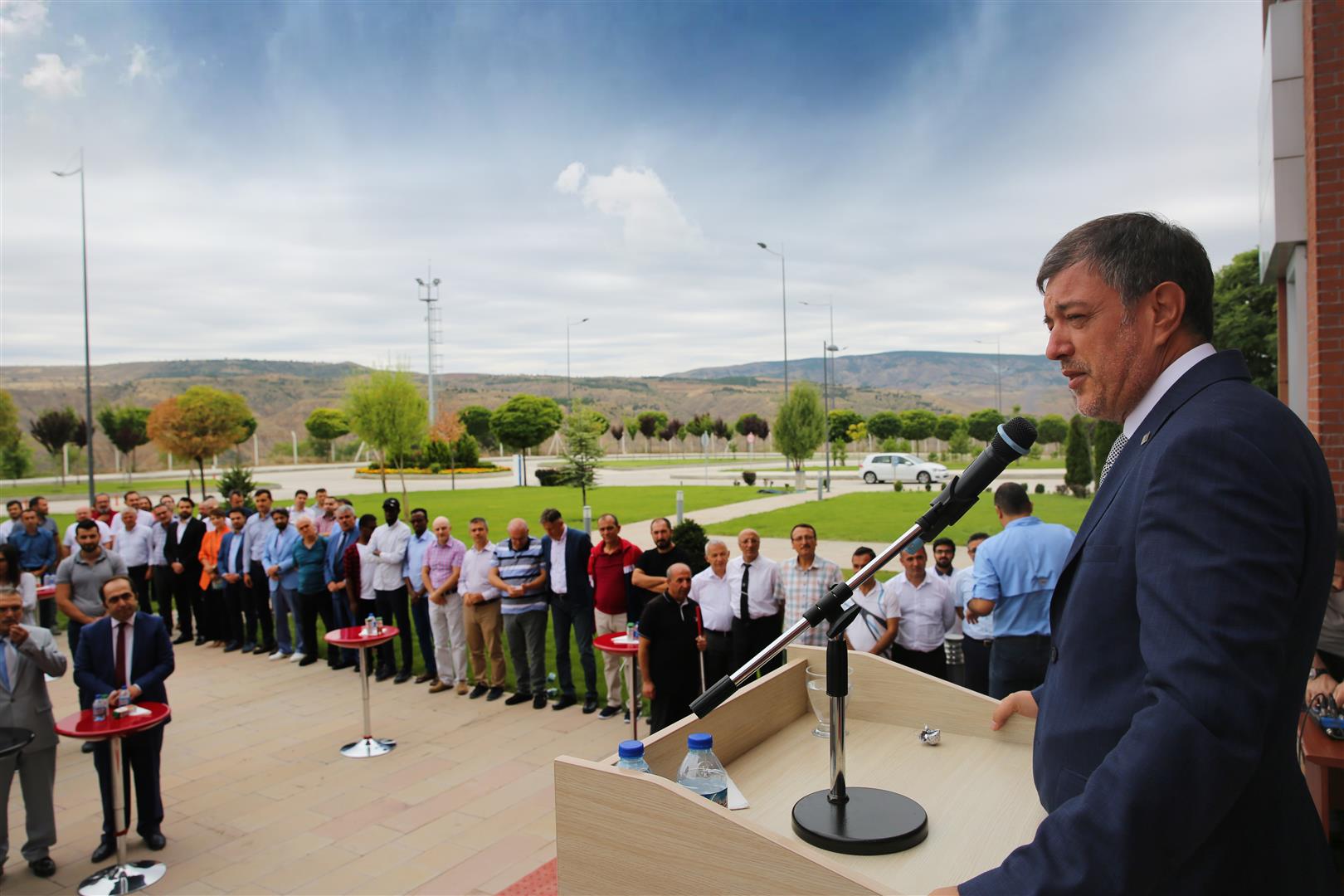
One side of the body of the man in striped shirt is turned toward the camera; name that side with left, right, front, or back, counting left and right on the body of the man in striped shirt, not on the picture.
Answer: front

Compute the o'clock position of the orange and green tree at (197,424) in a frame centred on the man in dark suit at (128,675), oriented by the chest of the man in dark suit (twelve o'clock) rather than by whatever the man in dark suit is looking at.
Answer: The orange and green tree is roughly at 6 o'clock from the man in dark suit.

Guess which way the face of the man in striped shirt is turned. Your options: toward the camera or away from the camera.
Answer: toward the camera

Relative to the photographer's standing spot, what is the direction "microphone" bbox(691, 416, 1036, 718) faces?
facing to the right of the viewer

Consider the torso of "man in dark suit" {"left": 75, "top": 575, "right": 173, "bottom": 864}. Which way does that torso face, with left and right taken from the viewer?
facing the viewer

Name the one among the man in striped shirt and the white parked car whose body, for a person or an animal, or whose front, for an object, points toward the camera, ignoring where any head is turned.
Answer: the man in striped shirt

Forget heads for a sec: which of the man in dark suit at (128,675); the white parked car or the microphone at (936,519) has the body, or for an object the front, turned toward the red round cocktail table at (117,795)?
the man in dark suit

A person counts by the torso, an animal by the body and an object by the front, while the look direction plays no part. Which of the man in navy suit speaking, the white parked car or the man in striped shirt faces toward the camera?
the man in striped shirt

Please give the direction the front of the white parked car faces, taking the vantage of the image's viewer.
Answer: facing to the right of the viewer

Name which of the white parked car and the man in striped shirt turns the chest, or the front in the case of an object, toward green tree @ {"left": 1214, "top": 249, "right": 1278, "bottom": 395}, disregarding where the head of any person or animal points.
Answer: the white parked car

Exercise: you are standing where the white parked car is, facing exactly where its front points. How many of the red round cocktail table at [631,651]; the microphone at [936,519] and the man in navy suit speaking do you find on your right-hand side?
3

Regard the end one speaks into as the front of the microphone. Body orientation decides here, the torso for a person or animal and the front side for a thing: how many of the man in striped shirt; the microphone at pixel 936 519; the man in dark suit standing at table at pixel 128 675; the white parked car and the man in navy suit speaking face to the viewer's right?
2

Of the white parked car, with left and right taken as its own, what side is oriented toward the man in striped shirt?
right

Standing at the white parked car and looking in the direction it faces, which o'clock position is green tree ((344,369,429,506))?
The green tree is roughly at 5 o'clock from the white parked car.

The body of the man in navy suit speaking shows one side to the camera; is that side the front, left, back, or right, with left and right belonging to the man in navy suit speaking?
left

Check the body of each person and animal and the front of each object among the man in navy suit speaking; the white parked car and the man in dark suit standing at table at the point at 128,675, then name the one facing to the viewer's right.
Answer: the white parked car

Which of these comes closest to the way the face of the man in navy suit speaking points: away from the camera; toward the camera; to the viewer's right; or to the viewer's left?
to the viewer's left
